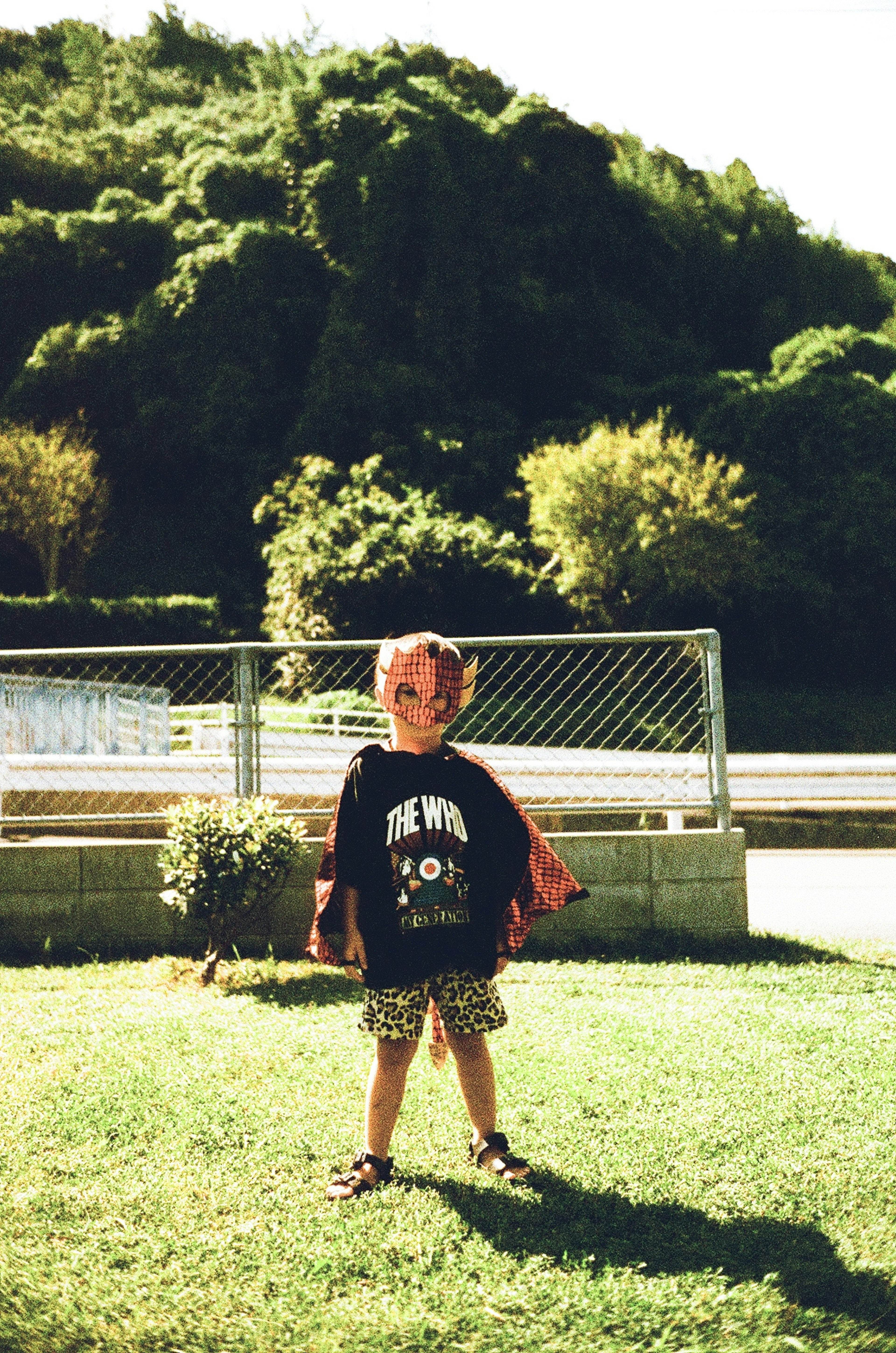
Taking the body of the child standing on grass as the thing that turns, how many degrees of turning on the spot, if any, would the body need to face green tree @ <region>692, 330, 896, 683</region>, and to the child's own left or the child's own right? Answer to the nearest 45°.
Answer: approximately 180°

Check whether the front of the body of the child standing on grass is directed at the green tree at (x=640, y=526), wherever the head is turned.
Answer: no

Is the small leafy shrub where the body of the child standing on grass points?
no

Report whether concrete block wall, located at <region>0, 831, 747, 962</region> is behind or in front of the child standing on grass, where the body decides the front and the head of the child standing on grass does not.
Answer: behind

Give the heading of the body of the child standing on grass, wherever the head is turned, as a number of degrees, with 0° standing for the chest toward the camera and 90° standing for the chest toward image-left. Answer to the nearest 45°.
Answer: approximately 0°

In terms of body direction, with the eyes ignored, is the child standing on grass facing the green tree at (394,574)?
no

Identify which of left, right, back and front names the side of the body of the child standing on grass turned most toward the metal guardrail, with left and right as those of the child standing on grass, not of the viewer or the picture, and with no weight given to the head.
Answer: back

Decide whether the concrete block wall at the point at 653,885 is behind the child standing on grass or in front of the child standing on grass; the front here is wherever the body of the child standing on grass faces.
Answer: behind

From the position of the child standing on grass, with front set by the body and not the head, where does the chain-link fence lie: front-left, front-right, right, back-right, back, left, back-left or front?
back

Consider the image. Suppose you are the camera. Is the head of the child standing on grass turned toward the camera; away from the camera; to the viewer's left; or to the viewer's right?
toward the camera
